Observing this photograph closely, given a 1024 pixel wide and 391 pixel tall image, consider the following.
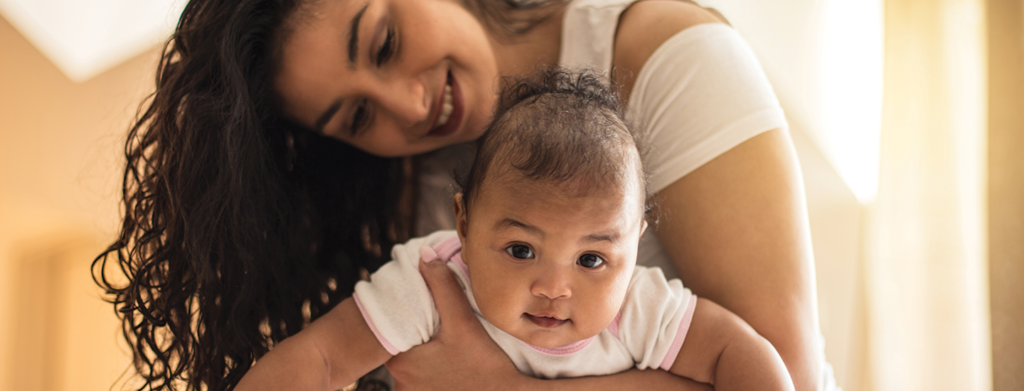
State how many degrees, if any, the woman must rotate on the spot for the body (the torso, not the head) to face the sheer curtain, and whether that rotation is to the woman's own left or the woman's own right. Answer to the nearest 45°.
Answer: approximately 135° to the woman's own left

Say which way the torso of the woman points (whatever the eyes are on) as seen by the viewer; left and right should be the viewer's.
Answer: facing the viewer
